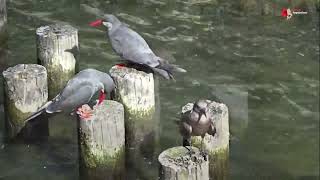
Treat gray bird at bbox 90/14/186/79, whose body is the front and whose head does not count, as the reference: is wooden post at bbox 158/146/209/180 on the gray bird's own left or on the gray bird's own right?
on the gray bird's own left

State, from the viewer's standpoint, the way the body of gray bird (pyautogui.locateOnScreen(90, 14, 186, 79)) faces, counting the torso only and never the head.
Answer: to the viewer's left

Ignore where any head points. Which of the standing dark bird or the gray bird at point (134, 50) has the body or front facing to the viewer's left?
the gray bird

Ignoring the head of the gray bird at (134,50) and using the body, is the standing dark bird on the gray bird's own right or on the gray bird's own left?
on the gray bird's own left

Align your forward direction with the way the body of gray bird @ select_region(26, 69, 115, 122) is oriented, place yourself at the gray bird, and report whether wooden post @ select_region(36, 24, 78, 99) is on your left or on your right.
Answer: on your left

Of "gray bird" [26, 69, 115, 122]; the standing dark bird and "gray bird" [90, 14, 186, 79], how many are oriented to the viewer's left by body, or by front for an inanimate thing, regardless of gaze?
1

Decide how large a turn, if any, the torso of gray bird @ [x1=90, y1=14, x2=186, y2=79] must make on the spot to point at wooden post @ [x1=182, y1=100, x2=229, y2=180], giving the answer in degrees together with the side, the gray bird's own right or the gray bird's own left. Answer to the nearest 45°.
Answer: approximately 135° to the gray bird's own left

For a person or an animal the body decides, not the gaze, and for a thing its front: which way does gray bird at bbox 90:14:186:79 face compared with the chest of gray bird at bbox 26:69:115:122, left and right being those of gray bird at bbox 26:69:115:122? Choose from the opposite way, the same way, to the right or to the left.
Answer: the opposite way

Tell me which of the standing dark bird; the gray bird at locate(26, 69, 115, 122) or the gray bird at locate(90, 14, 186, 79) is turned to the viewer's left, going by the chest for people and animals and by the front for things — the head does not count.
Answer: the gray bird at locate(90, 14, 186, 79)

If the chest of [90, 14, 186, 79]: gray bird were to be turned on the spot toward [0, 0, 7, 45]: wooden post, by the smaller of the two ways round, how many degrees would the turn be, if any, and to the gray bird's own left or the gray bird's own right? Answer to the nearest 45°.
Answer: approximately 45° to the gray bird's own right

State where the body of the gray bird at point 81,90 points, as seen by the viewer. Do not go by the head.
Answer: to the viewer's right
